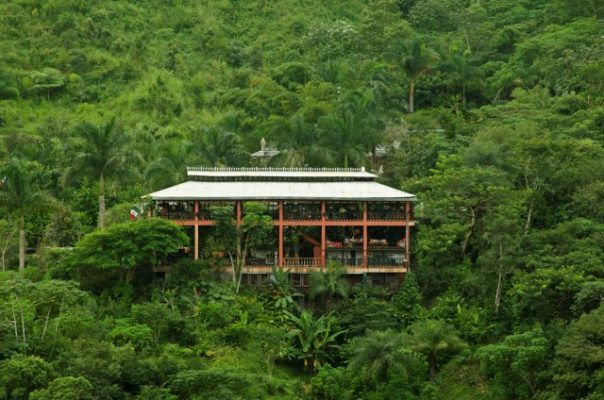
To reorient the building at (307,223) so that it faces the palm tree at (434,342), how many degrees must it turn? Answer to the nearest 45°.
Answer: approximately 45° to its left

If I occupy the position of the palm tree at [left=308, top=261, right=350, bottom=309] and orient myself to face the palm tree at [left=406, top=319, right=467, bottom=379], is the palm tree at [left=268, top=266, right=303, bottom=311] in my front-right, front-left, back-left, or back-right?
back-right

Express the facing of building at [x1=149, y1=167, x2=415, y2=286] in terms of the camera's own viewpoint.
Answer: facing the viewer

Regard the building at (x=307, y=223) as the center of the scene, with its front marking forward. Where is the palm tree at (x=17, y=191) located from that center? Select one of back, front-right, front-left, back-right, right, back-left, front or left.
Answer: right
